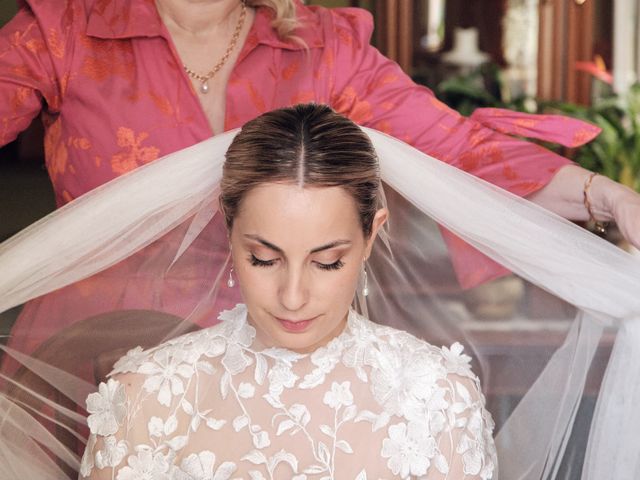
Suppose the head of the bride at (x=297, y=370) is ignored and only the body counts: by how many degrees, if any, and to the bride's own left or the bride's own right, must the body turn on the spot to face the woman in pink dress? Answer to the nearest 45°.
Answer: approximately 180°

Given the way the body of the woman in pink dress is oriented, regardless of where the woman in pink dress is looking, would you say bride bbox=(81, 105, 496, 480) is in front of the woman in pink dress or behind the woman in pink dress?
in front

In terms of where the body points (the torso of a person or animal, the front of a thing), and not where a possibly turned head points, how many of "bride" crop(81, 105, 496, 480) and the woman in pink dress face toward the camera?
2

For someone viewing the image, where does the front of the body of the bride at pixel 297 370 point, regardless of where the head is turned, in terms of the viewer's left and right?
facing the viewer

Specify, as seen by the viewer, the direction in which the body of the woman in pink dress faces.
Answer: toward the camera
